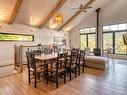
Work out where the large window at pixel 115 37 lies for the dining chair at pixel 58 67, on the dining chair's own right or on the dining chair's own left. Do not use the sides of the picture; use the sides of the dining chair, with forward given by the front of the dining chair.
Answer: on the dining chair's own right

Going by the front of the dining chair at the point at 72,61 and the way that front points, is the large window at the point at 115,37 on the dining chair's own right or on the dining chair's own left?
on the dining chair's own right

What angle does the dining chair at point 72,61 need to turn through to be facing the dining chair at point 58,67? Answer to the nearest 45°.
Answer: approximately 90° to its left

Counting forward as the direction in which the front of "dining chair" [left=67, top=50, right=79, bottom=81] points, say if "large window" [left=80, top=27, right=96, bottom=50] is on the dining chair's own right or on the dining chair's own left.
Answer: on the dining chair's own right

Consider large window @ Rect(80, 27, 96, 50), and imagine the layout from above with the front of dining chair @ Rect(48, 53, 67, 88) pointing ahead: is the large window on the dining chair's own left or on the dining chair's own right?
on the dining chair's own right

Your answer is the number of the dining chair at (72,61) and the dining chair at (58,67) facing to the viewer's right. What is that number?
0

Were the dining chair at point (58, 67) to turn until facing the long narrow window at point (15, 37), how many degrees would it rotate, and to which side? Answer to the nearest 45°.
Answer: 0° — it already faces it

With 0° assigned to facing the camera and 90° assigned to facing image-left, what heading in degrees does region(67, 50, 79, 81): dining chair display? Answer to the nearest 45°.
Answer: approximately 135°

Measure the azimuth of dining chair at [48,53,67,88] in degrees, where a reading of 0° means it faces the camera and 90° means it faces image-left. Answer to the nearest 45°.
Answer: approximately 135°
